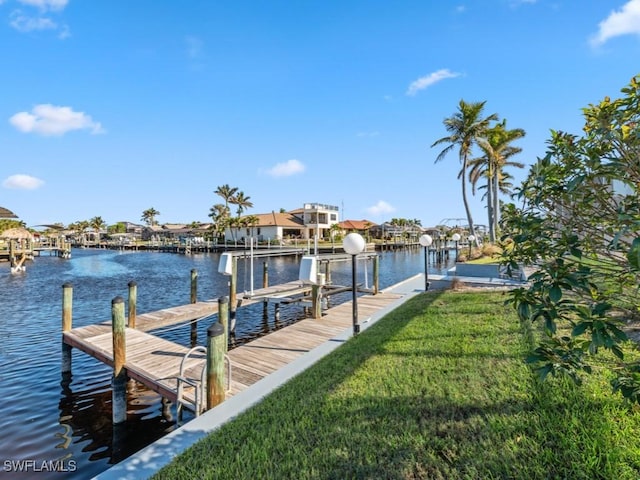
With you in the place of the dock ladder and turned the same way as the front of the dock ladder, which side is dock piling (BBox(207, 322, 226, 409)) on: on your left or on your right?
on your left

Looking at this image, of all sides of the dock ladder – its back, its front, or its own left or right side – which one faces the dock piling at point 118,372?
right

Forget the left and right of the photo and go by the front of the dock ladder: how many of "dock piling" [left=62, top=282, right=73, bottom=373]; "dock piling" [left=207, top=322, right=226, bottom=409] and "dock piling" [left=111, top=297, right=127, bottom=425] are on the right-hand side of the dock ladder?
2

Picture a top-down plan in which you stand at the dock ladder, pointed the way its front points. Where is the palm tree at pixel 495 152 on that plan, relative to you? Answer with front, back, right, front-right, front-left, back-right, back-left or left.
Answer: back

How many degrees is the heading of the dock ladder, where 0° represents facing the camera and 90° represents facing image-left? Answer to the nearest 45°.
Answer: approximately 45°
